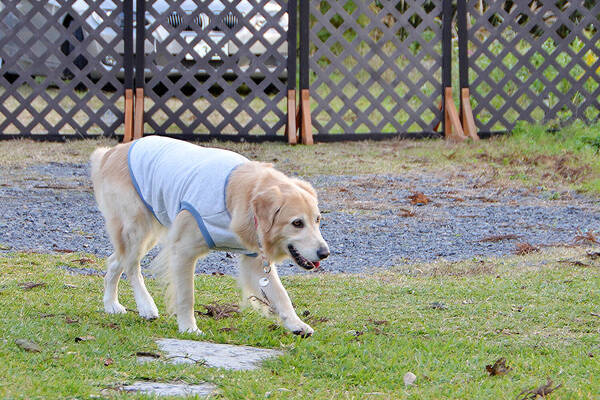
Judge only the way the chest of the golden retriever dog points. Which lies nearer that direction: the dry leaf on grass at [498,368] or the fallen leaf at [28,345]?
the dry leaf on grass

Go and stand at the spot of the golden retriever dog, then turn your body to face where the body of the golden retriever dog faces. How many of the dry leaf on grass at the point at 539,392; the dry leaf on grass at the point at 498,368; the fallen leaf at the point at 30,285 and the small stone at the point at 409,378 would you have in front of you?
3

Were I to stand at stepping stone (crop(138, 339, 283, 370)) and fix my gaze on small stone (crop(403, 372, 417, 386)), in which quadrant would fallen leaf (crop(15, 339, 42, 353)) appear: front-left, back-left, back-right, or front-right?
back-right

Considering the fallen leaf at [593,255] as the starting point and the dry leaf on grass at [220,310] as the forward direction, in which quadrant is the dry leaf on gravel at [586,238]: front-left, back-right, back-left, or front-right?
back-right

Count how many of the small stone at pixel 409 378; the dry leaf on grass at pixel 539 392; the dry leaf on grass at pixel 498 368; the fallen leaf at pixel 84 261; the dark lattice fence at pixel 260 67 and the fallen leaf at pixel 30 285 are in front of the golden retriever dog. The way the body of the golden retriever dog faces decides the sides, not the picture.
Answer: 3

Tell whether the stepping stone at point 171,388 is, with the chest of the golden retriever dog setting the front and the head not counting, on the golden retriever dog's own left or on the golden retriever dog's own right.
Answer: on the golden retriever dog's own right

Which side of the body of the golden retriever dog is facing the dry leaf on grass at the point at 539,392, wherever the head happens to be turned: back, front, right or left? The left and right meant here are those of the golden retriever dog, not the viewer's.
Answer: front

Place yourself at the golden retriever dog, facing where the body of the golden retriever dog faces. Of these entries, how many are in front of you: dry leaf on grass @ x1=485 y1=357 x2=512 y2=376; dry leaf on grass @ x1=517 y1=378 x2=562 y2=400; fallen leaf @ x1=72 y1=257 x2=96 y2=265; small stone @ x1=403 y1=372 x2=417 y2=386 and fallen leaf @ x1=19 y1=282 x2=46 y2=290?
3

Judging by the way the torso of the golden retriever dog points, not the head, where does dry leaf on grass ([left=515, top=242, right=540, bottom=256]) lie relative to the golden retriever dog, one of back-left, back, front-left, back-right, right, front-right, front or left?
left

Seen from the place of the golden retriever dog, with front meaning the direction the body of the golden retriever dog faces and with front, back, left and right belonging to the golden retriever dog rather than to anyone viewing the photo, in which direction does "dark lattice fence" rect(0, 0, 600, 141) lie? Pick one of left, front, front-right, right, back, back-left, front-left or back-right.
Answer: back-left

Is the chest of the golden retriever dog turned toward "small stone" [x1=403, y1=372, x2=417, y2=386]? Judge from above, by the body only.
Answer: yes

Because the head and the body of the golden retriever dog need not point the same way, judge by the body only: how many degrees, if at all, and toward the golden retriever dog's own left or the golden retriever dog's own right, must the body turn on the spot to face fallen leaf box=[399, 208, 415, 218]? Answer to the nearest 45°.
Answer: approximately 90° to the golden retriever dog's own left

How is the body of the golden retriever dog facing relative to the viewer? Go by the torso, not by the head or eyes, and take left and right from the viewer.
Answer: facing the viewer and to the right of the viewer
